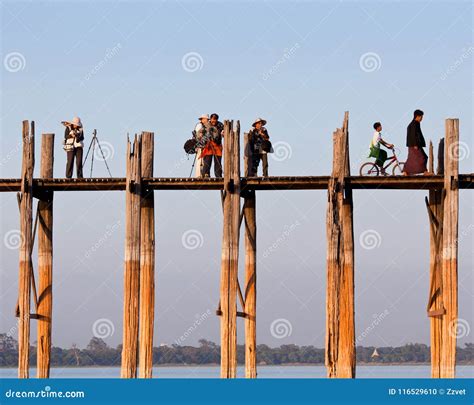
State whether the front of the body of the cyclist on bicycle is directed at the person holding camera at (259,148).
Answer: no

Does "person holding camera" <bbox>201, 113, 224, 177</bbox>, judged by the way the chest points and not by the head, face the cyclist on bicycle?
no

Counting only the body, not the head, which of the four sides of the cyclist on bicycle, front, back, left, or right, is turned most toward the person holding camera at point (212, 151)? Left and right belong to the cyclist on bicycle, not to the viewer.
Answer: back

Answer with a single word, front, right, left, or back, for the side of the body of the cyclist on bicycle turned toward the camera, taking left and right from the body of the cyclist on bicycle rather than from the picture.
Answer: right

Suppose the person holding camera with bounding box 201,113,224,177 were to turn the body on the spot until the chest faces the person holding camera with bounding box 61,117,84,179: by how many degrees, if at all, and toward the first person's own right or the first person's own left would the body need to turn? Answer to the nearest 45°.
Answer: approximately 90° to the first person's own right

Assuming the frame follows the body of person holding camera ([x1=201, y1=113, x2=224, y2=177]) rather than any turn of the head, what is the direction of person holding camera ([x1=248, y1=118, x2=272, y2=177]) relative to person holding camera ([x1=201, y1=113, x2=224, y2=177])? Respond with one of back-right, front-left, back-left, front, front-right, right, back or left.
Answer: left

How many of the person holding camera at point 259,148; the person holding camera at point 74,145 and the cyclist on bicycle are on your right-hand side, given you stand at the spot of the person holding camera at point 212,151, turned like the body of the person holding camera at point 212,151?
1

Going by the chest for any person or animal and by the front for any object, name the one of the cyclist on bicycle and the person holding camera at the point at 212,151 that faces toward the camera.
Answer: the person holding camera

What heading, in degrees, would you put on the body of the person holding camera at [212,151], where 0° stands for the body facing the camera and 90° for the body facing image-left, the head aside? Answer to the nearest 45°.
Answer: approximately 0°
